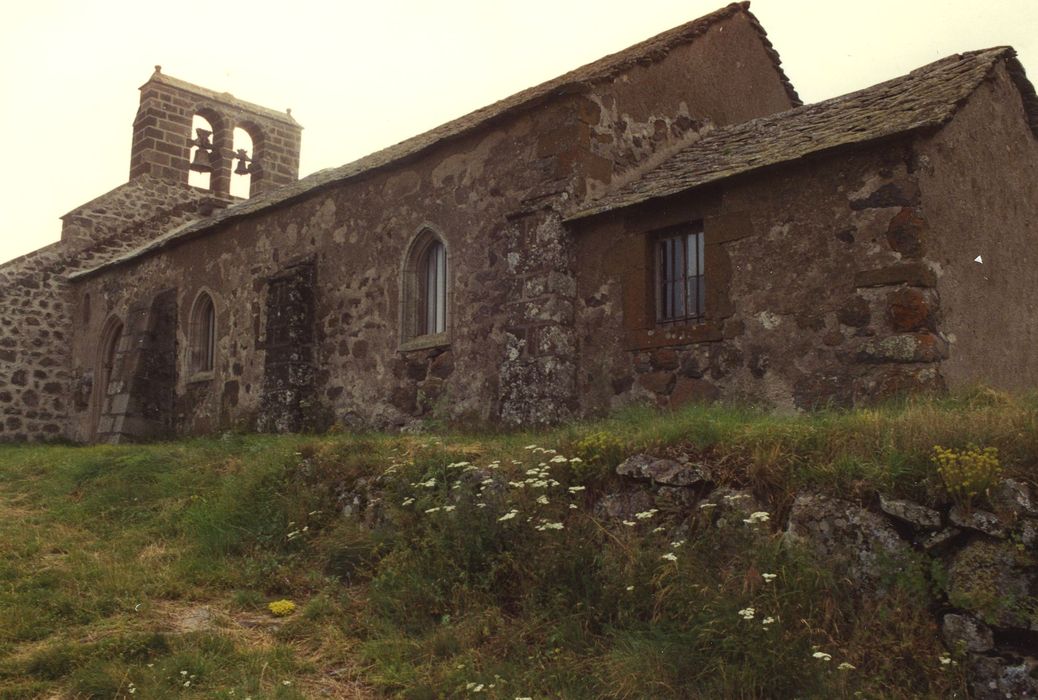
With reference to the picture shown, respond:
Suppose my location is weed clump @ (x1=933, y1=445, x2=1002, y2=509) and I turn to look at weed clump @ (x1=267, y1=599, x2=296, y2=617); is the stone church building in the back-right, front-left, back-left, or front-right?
front-right

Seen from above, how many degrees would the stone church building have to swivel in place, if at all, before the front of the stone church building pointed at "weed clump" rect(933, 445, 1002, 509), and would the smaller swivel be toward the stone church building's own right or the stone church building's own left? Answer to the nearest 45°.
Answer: approximately 45° to the stone church building's own left
